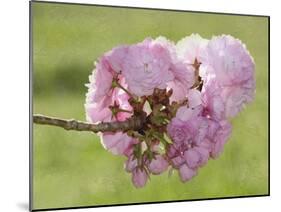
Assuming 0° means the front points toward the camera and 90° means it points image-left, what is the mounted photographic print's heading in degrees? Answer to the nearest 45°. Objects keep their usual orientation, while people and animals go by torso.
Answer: approximately 315°
